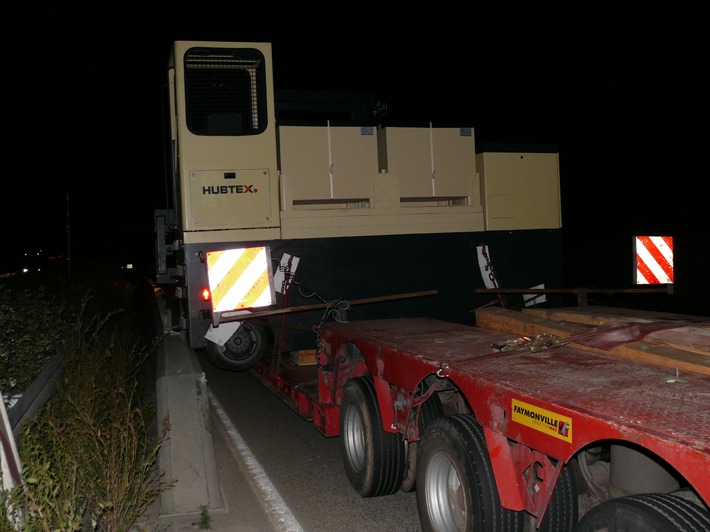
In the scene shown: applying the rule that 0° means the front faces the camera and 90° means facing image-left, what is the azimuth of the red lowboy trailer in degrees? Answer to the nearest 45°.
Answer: approximately 135°

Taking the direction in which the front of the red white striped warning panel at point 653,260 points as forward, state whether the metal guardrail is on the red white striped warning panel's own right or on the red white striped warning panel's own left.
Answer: on the red white striped warning panel's own right

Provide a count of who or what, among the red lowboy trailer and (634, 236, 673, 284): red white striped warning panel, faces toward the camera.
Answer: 1

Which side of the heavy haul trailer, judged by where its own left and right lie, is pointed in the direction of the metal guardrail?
left

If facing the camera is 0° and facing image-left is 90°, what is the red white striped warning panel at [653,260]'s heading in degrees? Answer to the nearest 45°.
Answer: approximately 0°

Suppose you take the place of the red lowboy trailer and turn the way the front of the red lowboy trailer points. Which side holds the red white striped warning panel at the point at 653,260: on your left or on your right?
on your right
